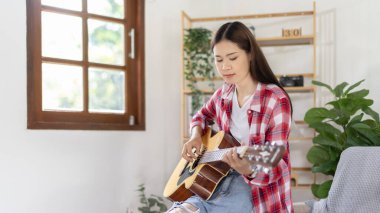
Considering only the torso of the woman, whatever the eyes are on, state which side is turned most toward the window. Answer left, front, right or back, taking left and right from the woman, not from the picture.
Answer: right

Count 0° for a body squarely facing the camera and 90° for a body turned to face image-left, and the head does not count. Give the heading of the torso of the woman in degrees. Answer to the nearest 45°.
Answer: approximately 45°

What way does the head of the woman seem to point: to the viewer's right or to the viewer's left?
to the viewer's left
